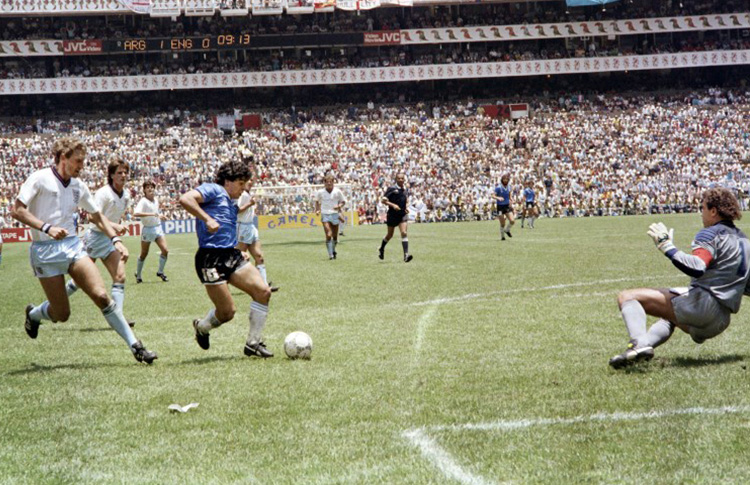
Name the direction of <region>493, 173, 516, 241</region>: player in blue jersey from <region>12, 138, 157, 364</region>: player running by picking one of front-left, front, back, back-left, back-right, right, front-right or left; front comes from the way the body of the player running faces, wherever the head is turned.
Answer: left

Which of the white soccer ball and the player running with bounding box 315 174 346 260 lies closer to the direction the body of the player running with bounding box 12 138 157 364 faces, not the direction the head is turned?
the white soccer ball

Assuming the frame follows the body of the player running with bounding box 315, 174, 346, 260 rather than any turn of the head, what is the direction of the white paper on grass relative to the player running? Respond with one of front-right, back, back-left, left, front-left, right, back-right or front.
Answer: front

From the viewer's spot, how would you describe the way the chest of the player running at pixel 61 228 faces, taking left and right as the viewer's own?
facing the viewer and to the right of the viewer

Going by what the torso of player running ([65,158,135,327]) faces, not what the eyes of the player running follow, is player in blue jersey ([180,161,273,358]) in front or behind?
in front

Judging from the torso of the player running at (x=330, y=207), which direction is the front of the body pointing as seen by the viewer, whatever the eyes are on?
toward the camera

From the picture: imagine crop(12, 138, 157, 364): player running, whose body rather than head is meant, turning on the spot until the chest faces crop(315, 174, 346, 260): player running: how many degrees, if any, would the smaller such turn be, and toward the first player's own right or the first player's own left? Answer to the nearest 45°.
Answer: approximately 90° to the first player's own left

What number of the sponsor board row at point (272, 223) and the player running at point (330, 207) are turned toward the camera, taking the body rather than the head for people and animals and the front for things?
2

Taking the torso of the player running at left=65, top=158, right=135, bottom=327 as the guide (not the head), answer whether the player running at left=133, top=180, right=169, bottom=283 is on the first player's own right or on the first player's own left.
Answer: on the first player's own left

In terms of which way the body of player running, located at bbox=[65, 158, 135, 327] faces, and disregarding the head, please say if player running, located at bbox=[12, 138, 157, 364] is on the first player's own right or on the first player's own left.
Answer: on the first player's own right

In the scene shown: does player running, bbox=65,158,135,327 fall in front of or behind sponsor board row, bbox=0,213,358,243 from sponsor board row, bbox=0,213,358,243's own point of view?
in front

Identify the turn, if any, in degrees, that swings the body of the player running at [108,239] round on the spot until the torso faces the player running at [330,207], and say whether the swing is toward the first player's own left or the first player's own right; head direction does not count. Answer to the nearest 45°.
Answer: approximately 90° to the first player's own left
